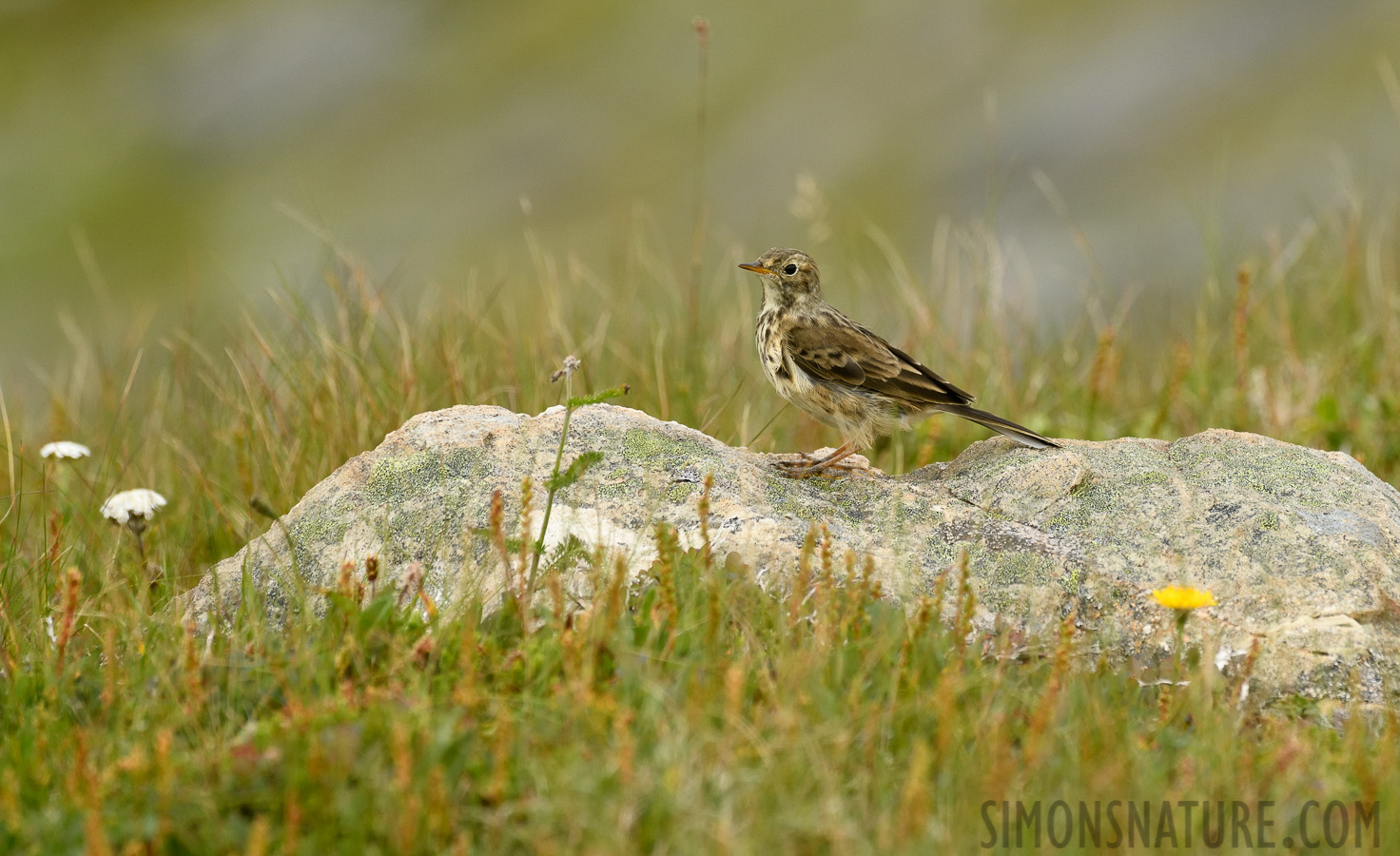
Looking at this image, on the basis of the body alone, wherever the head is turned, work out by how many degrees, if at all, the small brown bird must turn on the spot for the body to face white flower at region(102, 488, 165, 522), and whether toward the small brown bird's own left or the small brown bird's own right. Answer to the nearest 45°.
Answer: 0° — it already faces it

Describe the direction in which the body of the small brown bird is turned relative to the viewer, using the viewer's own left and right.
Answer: facing to the left of the viewer

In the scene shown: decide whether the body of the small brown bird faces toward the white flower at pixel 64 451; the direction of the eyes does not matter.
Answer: yes
